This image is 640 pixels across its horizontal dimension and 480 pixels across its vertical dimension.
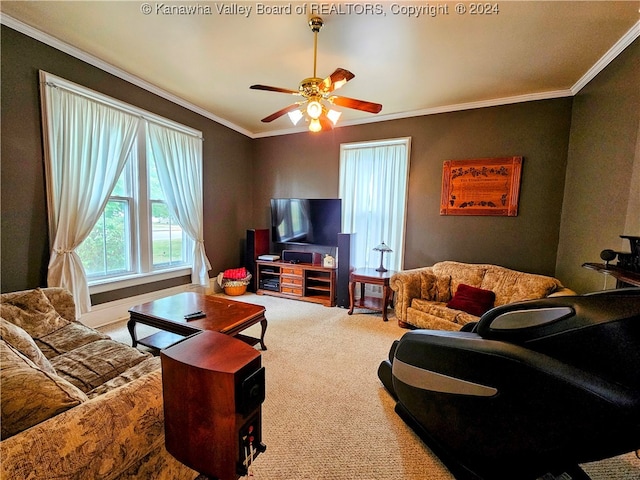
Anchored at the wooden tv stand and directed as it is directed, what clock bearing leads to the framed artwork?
The framed artwork is roughly at 8 o'clock from the wooden tv stand.

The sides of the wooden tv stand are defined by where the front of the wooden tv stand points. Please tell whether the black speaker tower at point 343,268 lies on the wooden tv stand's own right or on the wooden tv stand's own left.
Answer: on the wooden tv stand's own left

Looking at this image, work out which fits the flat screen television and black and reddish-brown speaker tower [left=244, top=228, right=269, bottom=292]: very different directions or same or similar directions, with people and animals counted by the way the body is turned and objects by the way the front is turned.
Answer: same or similar directions

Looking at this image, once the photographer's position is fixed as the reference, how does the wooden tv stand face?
facing the viewer and to the left of the viewer

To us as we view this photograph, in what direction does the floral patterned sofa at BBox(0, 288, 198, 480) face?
facing away from the viewer and to the right of the viewer

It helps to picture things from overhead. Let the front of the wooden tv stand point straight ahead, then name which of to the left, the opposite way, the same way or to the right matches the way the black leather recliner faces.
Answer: to the right

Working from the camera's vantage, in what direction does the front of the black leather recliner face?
facing to the left of the viewer

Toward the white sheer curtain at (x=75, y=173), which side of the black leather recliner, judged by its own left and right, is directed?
front

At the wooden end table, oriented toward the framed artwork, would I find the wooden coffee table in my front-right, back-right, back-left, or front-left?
back-right

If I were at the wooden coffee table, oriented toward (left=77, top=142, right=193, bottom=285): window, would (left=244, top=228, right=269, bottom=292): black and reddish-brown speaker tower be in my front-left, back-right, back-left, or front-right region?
front-right

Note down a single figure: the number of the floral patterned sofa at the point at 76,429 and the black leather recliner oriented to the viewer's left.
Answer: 1

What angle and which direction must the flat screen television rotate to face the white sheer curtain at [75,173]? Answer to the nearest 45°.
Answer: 0° — it already faces it

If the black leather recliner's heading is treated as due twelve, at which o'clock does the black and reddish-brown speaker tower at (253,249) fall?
The black and reddish-brown speaker tower is roughly at 1 o'clock from the black leather recliner.

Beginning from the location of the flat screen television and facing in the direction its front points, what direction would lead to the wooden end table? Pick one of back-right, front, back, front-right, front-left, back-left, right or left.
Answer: left

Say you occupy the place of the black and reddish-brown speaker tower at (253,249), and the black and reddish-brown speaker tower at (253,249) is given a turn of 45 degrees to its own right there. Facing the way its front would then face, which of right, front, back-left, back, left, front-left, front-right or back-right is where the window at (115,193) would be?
front-left

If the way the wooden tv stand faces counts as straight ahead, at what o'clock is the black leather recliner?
The black leather recliner is roughly at 10 o'clock from the wooden tv stand.

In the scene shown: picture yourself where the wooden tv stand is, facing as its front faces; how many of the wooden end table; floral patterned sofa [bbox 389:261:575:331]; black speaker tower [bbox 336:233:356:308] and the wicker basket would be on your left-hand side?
3

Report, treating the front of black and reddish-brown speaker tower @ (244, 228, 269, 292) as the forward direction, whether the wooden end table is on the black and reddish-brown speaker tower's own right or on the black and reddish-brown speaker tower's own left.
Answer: on the black and reddish-brown speaker tower's own left

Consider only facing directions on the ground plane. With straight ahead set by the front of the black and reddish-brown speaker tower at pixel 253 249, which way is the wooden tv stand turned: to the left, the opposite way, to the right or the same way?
the same way
